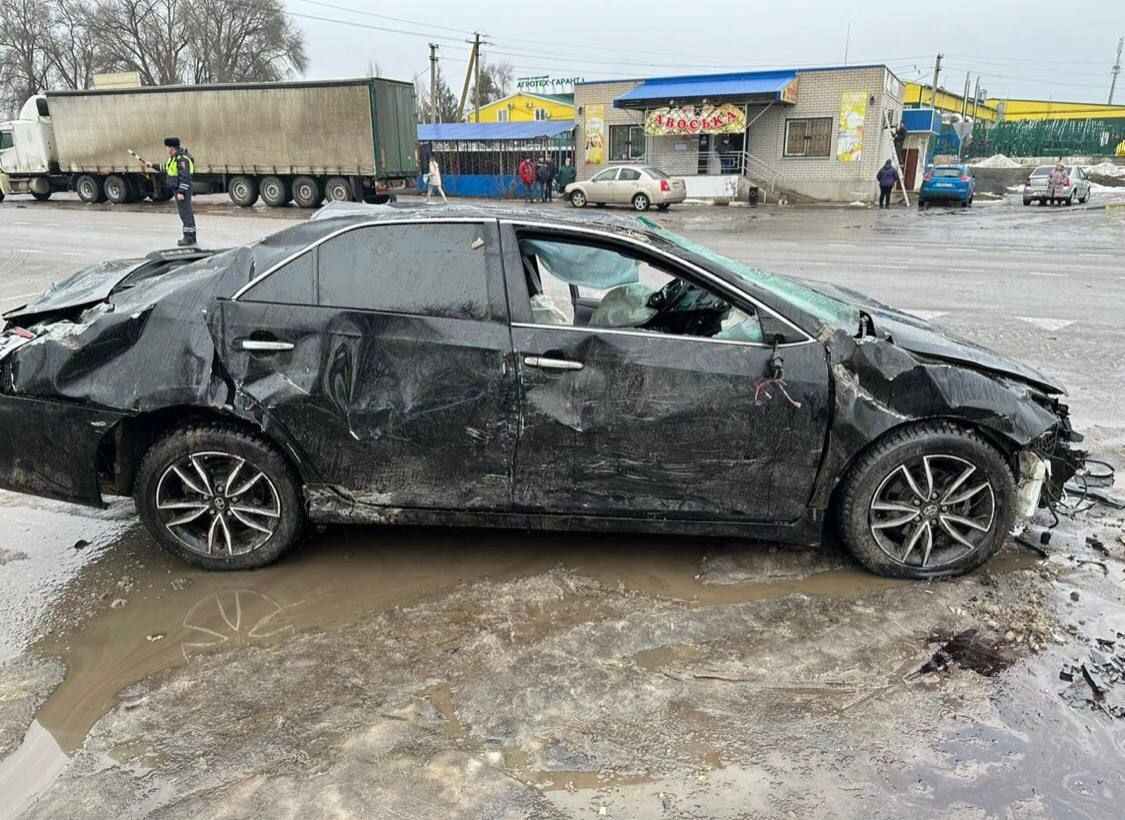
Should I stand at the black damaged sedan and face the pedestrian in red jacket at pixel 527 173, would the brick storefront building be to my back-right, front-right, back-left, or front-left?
front-right

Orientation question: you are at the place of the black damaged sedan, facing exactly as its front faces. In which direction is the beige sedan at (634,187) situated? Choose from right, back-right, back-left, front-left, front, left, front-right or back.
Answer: left

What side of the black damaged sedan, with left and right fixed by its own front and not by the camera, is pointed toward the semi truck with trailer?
left

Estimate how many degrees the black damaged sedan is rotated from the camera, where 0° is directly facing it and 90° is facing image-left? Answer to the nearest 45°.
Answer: approximately 270°

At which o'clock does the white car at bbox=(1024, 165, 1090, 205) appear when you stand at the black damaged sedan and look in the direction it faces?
The white car is roughly at 10 o'clock from the black damaged sedan.

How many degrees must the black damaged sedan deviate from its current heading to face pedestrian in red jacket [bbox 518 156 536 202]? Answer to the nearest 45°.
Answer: approximately 90° to its left

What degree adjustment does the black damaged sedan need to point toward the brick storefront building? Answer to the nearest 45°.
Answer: approximately 90° to its left

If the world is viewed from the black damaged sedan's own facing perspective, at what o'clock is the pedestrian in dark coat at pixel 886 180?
The pedestrian in dark coat is roughly at 10 o'clock from the black damaged sedan.

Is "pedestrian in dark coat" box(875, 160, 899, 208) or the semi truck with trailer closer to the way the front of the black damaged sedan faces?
the pedestrian in dark coat
